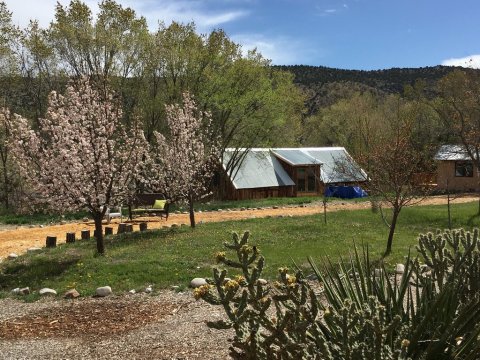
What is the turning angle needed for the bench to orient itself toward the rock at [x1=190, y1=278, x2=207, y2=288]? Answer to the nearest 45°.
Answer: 0° — it already faces it

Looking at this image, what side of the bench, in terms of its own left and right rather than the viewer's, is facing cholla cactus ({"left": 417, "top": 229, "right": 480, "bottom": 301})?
front

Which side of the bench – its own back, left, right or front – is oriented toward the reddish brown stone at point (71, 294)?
front

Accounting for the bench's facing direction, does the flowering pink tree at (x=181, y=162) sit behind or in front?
in front

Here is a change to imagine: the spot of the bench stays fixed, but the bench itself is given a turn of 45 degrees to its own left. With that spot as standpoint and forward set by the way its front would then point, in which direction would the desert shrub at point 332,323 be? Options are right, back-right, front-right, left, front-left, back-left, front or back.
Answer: front-right

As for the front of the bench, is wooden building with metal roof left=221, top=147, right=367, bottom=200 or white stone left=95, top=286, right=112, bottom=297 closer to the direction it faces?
the white stone

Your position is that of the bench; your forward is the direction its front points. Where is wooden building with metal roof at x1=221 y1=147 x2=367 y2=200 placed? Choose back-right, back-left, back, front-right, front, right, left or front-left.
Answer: back-left

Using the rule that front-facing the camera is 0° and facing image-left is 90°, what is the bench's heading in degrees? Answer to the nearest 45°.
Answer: approximately 0°

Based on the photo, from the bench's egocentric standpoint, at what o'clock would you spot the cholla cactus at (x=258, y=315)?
The cholla cactus is roughly at 12 o'clock from the bench.

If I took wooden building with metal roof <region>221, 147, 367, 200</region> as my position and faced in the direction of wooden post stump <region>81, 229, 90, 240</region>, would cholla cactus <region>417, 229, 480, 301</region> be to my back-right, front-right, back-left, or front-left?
front-left

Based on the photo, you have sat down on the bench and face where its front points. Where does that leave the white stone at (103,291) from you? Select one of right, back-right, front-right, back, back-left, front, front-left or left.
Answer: front

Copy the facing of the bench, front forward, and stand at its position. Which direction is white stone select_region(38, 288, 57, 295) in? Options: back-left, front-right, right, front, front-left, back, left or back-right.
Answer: front

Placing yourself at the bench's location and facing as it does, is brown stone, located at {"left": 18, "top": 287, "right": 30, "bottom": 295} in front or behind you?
in front
